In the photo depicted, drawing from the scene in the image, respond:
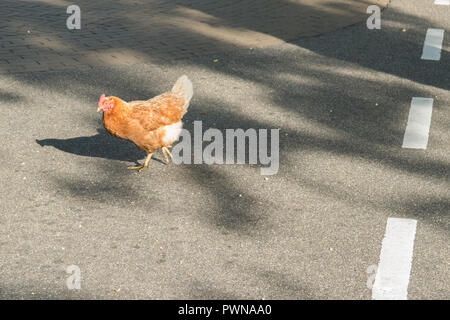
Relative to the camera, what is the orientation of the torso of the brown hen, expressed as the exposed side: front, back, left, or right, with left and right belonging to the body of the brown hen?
left
